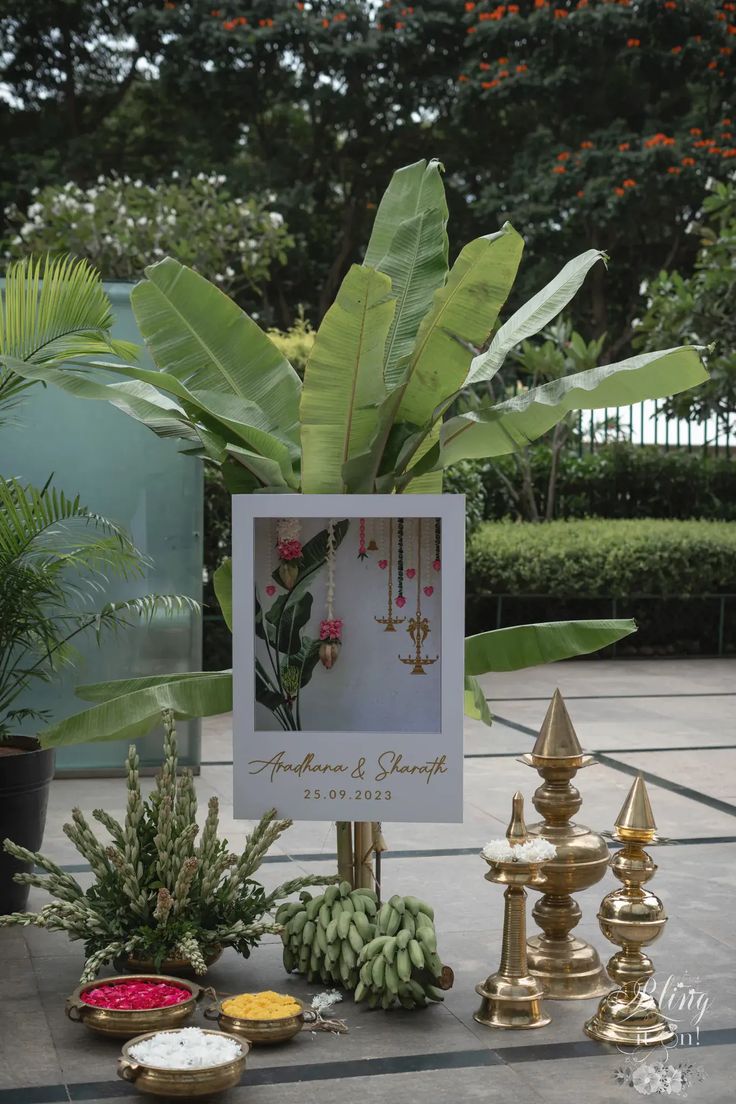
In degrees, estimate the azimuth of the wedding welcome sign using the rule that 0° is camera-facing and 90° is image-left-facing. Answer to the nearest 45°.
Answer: approximately 0°

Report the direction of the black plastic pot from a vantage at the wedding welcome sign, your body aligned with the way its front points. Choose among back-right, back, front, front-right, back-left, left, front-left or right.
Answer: back-right

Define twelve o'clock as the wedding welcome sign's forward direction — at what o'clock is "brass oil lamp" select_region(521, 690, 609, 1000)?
The brass oil lamp is roughly at 9 o'clock from the wedding welcome sign.

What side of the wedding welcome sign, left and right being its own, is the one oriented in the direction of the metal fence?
back

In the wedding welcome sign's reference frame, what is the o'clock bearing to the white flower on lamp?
The white flower on lamp is roughly at 10 o'clock from the wedding welcome sign.

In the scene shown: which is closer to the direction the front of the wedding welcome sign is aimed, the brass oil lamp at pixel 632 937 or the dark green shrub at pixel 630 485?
the brass oil lamp
